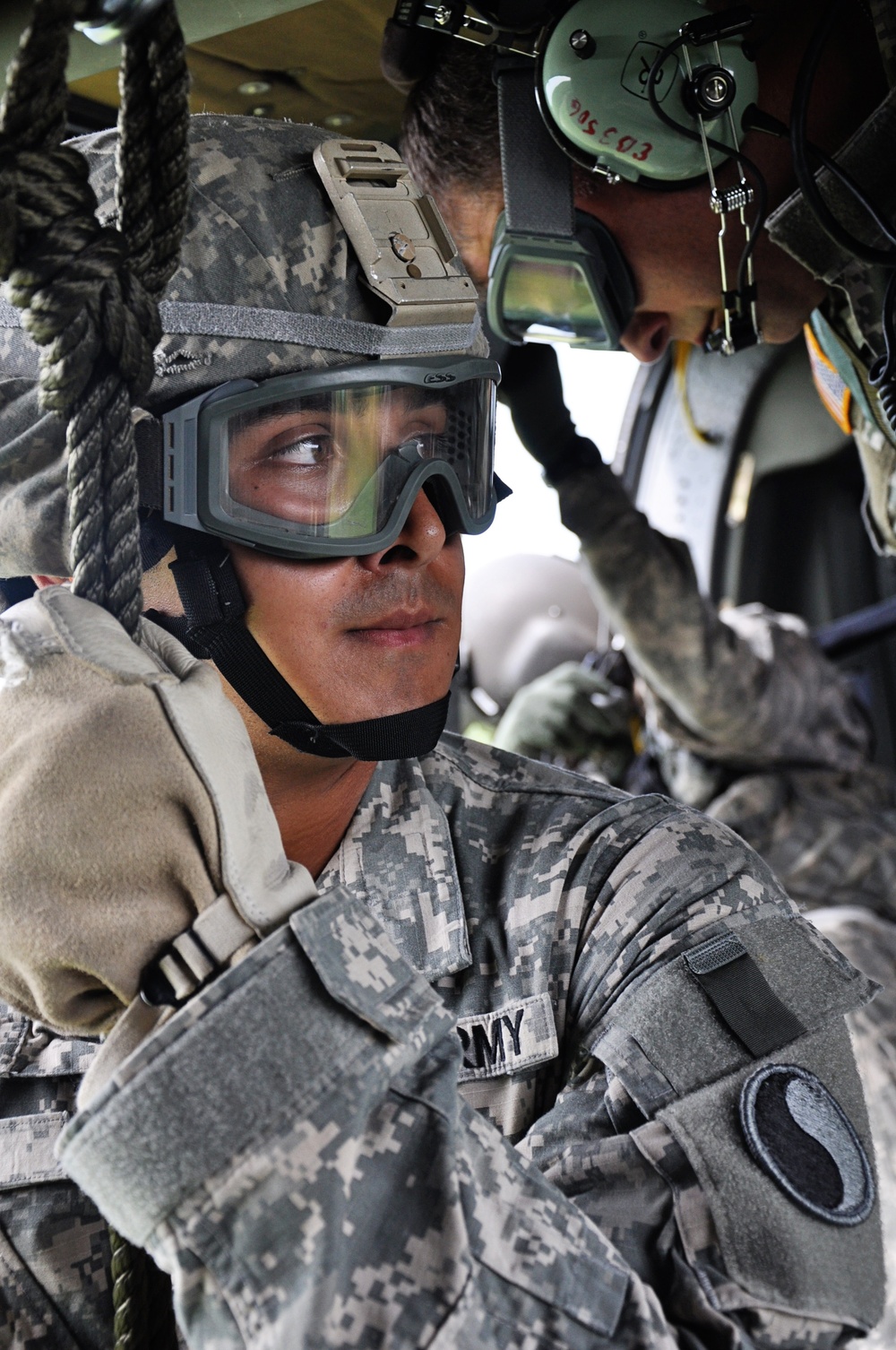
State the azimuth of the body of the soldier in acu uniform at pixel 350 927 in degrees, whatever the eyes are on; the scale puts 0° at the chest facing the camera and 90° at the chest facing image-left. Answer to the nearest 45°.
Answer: approximately 45°

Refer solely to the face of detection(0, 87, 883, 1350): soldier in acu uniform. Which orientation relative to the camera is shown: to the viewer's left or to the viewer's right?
to the viewer's right
